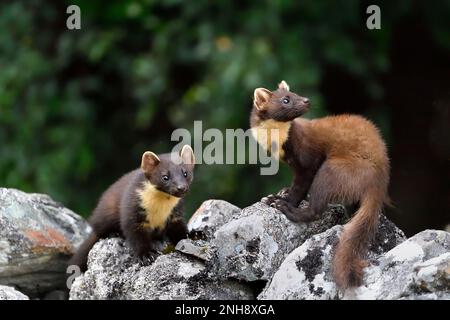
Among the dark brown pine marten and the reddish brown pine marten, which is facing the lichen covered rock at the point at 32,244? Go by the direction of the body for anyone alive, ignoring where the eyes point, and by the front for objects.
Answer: the reddish brown pine marten

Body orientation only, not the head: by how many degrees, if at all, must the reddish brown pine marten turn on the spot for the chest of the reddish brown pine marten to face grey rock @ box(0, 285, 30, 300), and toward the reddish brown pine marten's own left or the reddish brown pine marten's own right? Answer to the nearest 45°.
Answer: approximately 45° to the reddish brown pine marten's own left

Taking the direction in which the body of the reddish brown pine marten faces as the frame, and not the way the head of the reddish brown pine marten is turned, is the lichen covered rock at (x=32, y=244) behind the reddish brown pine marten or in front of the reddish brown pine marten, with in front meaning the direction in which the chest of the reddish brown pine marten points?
in front

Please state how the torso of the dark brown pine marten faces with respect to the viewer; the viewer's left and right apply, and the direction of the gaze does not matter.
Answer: facing the viewer and to the right of the viewer

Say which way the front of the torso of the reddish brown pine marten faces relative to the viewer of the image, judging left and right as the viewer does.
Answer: facing to the left of the viewer

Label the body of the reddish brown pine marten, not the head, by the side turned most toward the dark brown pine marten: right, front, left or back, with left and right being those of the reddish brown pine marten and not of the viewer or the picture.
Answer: front

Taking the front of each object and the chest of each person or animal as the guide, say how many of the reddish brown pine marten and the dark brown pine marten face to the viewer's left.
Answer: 1

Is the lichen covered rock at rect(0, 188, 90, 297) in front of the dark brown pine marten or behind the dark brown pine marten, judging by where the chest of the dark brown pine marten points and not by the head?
behind

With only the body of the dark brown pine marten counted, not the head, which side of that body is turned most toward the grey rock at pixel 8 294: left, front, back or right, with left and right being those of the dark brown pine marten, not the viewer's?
right

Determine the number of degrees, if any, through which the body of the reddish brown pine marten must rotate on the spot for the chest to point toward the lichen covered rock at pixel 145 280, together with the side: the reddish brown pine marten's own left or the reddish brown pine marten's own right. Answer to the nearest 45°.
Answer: approximately 45° to the reddish brown pine marten's own left
